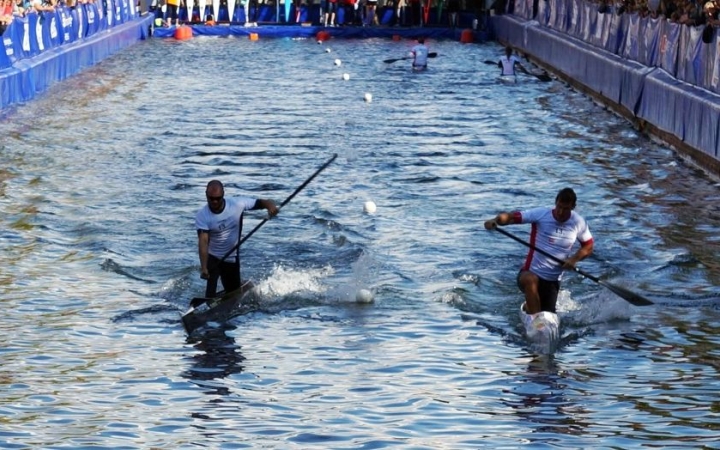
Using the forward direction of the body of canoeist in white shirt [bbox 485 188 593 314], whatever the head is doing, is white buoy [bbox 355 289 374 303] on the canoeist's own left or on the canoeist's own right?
on the canoeist's own right

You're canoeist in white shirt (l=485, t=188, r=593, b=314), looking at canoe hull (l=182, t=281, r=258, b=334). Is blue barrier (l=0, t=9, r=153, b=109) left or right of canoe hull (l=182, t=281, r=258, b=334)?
right

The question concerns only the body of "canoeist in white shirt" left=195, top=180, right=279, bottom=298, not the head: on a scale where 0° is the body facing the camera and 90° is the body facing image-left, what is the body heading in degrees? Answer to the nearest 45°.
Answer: approximately 0°

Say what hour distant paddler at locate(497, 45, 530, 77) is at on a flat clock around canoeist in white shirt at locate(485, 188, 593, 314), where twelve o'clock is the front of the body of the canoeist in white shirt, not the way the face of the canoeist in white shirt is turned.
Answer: The distant paddler is roughly at 6 o'clock from the canoeist in white shirt.

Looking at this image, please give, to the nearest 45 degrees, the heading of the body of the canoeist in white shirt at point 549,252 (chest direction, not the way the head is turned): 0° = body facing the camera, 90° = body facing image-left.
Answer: approximately 0°

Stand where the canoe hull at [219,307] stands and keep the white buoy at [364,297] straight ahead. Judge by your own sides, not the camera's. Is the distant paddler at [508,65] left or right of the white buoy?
left

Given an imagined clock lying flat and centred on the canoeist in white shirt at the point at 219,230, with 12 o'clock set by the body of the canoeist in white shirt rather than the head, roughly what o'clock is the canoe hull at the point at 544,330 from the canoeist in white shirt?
The canoe hull is roughly at 10 o'clock from the canoeist in white shirt.
